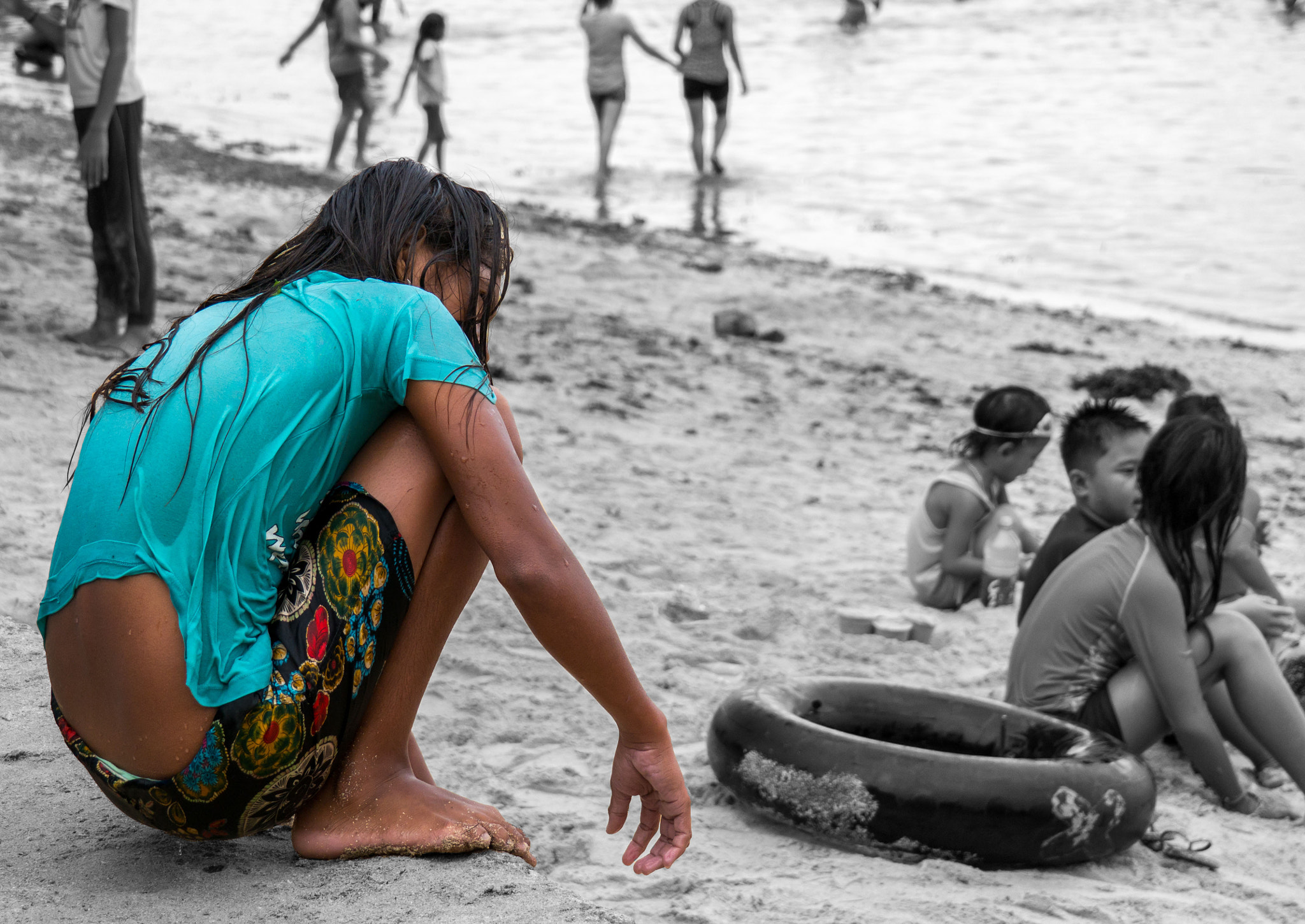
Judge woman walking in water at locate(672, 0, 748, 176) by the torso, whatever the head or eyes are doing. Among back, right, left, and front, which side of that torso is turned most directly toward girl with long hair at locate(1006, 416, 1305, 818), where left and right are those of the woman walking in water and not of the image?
back

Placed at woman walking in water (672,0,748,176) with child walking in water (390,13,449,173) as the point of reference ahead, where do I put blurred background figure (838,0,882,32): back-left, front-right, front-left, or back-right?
back-right

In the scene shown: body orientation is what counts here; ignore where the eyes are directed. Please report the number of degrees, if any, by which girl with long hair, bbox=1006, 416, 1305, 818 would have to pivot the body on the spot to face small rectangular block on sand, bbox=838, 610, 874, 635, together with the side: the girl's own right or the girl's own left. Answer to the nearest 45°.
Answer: approximately 135° to the girl's own left

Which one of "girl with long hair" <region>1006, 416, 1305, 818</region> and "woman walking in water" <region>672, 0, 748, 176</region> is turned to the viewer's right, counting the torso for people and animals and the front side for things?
the girl with long hair

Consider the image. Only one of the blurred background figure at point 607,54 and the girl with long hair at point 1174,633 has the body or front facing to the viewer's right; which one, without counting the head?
the girl with long hair

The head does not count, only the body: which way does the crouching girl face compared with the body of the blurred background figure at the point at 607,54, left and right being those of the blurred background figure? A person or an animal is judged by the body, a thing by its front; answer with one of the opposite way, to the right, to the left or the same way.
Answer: to the right

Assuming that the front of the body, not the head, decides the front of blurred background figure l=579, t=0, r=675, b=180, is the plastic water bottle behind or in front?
behind

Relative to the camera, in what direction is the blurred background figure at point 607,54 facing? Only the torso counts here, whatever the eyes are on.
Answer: away from the camera

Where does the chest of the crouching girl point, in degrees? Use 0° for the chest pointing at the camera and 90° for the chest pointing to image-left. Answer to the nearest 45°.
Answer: approximately 270°

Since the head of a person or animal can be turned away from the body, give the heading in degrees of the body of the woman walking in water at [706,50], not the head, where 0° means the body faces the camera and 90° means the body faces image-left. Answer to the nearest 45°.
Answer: approximately 180°

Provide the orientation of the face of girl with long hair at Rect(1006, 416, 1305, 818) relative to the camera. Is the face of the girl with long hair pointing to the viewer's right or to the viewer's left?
to the viewer's right
